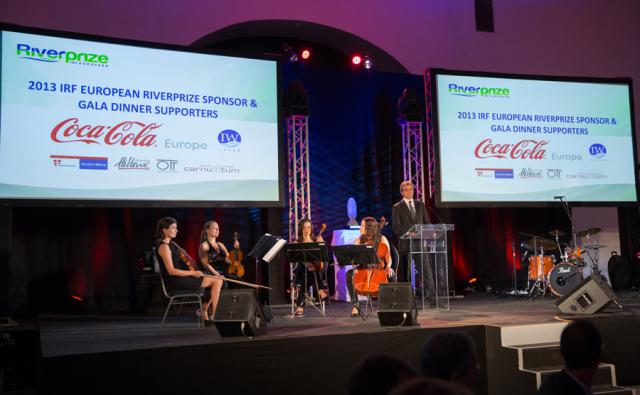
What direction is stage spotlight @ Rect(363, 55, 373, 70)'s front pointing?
toward the camera

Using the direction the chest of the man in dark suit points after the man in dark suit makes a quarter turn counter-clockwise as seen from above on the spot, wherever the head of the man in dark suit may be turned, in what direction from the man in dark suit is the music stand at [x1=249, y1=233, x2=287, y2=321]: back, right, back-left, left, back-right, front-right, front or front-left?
back

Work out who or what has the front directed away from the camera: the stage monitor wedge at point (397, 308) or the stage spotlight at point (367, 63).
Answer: the stage monitor wedge

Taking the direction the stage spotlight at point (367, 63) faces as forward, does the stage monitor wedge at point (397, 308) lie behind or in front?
in front

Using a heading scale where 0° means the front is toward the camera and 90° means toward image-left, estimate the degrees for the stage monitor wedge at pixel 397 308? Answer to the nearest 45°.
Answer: approximately 180°

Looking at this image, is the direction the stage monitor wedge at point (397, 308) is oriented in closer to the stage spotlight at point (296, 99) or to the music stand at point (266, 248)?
the stage spotlight

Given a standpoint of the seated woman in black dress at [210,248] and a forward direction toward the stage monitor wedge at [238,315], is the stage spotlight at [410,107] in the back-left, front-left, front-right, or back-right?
back-left

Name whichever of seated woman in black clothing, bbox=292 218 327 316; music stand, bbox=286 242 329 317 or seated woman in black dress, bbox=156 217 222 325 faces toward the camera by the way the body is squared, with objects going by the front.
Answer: seated woman in black clothing, bbox=292 218 327 316

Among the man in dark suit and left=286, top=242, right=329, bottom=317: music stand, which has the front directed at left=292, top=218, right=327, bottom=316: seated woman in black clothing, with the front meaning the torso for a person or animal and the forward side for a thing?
the music stand

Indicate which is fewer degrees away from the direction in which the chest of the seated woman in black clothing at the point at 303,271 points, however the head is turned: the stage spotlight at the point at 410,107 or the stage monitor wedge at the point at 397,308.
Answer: the stage monitor wedge

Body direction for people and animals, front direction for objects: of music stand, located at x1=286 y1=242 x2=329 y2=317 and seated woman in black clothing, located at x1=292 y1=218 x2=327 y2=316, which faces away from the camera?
the music stand

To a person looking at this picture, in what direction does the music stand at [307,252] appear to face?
facing away from the viewer

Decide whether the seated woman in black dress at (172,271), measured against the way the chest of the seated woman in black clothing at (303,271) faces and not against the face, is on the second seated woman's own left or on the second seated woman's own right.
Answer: on the second seated woman's own right

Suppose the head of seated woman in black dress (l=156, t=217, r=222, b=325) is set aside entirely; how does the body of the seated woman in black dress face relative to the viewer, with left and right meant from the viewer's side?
facing to the right of the viewer

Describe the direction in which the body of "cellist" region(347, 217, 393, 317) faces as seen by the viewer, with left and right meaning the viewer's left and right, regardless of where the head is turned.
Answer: facing the viewer and to the left of the viewer

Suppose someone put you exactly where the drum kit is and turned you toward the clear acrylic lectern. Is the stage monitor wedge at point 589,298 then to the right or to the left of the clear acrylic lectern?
left

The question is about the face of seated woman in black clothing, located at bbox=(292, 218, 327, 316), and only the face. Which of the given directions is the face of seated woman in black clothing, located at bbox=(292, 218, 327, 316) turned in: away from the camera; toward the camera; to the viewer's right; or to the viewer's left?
toward the camera

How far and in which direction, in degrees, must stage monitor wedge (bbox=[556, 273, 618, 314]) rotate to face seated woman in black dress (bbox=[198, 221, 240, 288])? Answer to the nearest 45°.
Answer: approximately 45° to its left

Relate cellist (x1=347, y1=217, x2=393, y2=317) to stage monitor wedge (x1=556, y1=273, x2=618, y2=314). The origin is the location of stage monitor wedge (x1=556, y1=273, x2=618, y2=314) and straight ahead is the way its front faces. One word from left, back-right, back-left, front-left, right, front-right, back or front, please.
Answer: front-left

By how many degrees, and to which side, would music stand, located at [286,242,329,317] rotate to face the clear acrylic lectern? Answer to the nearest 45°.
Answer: approximately 45° to its right
